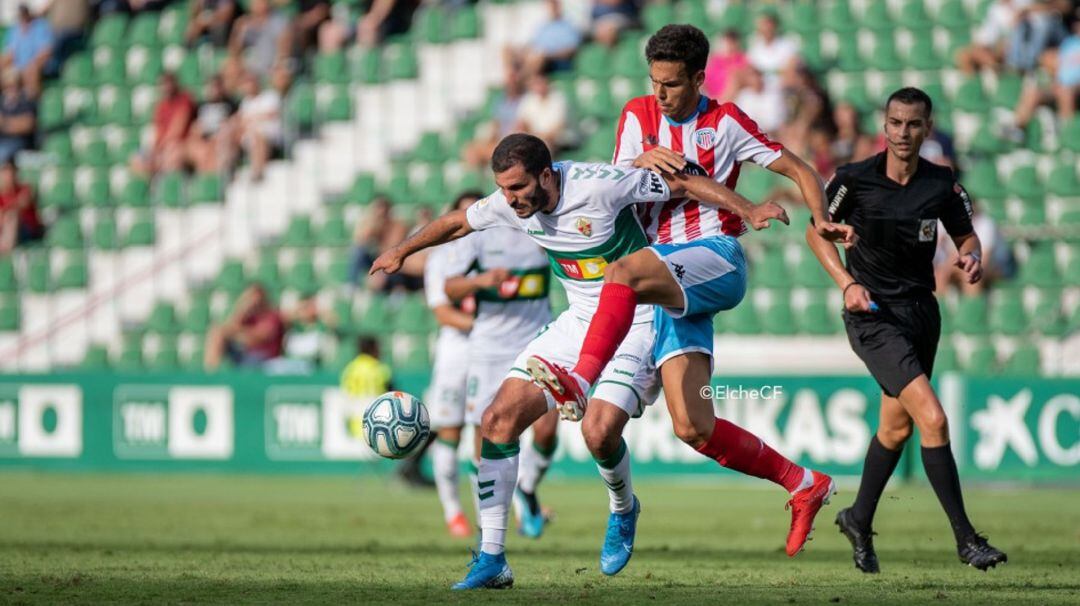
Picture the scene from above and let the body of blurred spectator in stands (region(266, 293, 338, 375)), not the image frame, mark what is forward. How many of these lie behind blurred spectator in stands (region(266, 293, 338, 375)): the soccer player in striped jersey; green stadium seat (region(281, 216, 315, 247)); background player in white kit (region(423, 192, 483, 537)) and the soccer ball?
1

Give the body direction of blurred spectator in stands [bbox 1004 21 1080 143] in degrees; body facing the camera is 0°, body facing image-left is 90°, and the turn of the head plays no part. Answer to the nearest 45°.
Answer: approximately 45°

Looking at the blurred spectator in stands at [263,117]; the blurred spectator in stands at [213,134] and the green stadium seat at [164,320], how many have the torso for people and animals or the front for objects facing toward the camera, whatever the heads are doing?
3

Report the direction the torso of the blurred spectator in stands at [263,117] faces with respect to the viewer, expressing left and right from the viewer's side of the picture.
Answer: facing the viewer

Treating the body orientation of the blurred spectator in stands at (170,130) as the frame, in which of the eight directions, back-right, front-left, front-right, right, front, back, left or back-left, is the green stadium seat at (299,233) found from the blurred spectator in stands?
left

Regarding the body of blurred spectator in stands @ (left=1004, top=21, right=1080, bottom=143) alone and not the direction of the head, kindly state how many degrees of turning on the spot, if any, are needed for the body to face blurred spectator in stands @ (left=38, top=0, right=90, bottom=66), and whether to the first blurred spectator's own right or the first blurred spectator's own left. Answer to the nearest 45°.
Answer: approximately 45° to the first blurred spectator's own right

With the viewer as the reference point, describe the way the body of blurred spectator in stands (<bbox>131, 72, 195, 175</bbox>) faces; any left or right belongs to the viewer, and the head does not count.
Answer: facing the viewer and to the left of the viewer

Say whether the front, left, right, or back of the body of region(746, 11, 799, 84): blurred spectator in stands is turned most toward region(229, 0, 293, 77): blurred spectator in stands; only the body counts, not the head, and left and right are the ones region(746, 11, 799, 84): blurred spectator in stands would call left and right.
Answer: right

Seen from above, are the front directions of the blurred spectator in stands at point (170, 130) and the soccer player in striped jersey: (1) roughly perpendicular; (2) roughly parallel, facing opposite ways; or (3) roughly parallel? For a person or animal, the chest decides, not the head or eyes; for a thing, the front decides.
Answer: roughly parallel

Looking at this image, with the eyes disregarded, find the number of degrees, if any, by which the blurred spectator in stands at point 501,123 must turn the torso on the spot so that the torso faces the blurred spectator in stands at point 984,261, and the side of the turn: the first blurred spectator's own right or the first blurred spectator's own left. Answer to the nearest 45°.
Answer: approximately 90° to the first blurred spectator's own left

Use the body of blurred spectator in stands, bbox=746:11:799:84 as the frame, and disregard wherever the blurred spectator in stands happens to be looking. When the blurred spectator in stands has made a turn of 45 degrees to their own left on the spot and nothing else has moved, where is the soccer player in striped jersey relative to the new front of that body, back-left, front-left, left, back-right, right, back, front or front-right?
front-right

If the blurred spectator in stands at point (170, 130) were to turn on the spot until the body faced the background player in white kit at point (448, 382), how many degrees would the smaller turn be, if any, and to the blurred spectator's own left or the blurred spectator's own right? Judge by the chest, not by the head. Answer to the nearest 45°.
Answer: approximately 45° to the blurred spectator's own left

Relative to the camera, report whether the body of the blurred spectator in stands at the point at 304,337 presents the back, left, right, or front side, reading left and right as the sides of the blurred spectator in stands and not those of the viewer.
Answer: front
